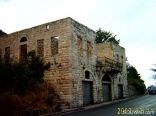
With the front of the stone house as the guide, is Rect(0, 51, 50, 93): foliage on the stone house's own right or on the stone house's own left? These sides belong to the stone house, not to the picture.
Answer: on the stone house's own right

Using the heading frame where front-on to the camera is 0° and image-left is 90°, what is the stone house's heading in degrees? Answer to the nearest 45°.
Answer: approximately 315°
